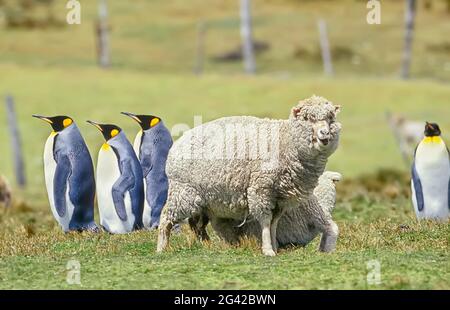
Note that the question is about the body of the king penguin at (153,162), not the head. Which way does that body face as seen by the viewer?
to the viewer's left

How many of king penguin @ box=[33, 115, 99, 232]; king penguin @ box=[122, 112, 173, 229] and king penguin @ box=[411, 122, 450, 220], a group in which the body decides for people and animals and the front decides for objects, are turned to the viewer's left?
2

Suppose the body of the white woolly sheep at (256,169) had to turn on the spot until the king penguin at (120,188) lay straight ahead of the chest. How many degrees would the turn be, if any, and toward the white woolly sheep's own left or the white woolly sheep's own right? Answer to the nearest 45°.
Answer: approximately 135° to the white woolly sheep's own left

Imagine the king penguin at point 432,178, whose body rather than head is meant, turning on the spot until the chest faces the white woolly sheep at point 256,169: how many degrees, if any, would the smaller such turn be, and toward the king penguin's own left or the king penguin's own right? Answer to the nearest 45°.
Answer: approximately 45° to the king penguin's own right

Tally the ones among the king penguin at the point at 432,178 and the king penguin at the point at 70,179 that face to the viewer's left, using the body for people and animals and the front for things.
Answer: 1

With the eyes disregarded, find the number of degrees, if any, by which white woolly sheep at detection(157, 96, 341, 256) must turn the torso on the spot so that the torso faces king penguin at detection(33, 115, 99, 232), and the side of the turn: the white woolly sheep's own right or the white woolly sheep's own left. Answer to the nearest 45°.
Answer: approximately 135° to the white woolly sheep's own left

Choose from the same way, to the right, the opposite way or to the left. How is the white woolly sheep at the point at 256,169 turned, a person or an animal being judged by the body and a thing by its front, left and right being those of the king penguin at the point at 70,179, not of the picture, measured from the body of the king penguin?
the opposite way

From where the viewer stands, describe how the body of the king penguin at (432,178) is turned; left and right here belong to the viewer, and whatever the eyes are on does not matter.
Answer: facing the viewer

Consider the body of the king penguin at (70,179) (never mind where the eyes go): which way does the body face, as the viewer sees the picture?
to the viewer's left

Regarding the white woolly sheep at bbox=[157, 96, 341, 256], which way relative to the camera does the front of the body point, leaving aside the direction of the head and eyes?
to the viewer's right

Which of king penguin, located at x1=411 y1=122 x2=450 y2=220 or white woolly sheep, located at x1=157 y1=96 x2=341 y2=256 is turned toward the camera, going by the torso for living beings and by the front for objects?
the king penguin

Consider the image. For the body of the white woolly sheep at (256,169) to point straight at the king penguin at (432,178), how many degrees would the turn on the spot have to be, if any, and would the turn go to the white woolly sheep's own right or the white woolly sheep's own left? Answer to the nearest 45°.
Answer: approximately 45° to the white woolly sheep's own left

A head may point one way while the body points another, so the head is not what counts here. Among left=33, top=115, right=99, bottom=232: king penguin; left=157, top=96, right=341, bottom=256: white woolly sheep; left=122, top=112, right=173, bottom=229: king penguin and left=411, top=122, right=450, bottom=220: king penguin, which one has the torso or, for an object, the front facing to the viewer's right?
the white woolly sheep
